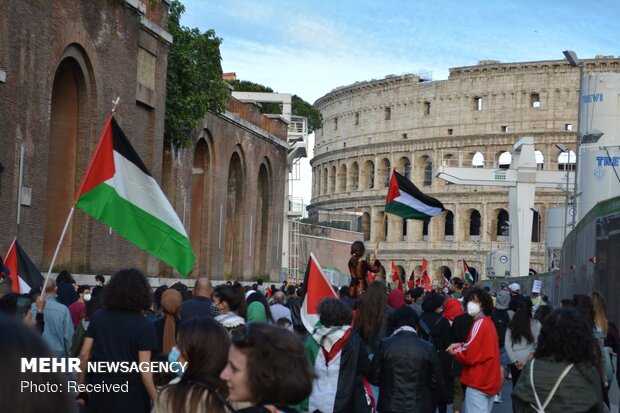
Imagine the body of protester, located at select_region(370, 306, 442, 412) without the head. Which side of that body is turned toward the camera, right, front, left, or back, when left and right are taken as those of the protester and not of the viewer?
back

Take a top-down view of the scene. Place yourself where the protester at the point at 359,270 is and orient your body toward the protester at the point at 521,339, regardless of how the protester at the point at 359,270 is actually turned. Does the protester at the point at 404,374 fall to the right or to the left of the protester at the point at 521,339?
right

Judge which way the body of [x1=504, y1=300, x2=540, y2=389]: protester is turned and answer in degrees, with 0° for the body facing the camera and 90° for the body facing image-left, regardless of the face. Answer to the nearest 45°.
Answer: approximately 180°

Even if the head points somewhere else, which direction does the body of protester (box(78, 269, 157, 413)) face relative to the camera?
away from the camera

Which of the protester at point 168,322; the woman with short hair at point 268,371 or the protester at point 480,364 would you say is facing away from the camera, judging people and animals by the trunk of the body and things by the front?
the protester at point 168,322

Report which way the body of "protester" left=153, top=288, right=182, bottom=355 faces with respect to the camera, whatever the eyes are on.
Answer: away from the camera

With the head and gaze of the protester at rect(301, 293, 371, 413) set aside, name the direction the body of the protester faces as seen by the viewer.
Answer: away from the camera

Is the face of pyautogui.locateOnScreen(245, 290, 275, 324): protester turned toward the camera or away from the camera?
away from the camera

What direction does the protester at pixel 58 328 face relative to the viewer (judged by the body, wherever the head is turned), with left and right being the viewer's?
facing away from the viewer

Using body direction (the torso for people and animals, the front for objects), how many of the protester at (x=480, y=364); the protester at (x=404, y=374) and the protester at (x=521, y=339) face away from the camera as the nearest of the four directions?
2

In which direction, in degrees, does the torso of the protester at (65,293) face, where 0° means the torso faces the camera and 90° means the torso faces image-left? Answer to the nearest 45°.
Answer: approximately 180°
